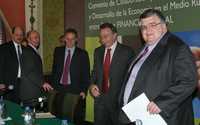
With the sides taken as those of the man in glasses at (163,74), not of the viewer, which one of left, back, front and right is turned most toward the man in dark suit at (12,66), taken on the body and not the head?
right

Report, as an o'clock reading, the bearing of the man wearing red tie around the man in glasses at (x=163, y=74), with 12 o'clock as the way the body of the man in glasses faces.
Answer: The man wearing red tie is roughly at 4 o'clock from the man in glasses.

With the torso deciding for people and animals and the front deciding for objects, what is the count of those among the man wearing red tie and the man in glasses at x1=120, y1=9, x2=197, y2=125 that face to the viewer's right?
0

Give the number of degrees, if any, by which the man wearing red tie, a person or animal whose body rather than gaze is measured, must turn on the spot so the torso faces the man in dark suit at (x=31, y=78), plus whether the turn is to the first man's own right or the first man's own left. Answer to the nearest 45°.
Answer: approximately 90° to the first man's own right

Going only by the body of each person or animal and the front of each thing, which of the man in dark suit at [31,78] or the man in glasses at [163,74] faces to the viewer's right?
the man in dark suit

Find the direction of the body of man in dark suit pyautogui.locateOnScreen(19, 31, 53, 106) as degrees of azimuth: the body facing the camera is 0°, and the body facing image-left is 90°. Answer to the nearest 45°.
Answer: approximately 270°

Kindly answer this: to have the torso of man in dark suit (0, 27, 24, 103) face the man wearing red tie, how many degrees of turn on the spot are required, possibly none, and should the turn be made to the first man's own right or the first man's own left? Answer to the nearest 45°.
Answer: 0° — they already face them

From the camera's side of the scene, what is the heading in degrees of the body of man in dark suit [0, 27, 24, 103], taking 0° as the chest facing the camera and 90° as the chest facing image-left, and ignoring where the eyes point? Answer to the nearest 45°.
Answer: approximately 315°
